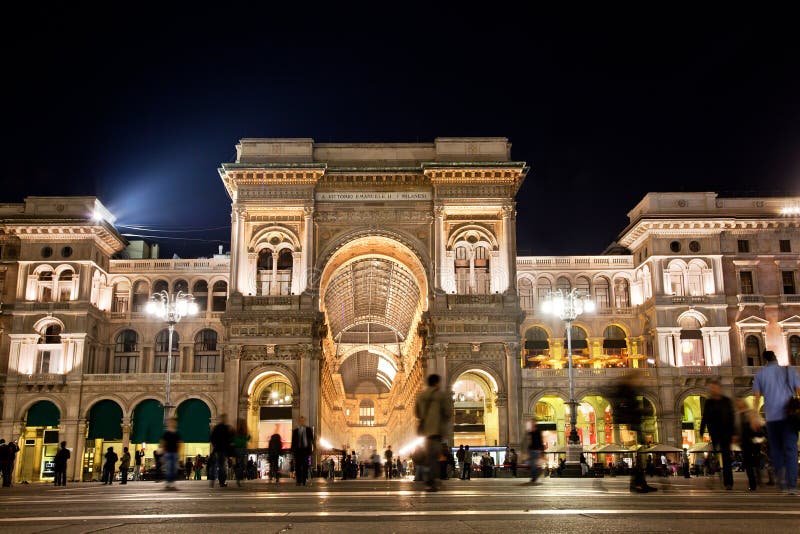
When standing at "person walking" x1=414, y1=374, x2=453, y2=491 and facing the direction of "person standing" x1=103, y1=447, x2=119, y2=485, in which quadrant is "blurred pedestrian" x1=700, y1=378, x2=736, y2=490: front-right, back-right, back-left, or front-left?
back-right

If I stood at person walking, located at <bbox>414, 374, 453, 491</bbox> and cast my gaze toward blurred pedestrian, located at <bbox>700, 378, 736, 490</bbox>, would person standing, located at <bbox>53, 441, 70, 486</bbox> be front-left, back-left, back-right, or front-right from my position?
back-left

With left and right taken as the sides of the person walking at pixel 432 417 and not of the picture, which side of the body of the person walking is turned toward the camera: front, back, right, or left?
back

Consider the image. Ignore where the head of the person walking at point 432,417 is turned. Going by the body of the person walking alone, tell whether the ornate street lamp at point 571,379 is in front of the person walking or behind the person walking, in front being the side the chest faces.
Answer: in front
